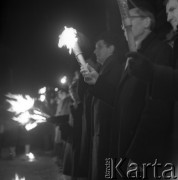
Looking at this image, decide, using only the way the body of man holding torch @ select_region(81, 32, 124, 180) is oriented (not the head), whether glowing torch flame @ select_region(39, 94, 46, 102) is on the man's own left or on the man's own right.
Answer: on the man's own right

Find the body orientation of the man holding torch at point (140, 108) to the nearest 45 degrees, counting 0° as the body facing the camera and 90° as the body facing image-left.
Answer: approximately 90°

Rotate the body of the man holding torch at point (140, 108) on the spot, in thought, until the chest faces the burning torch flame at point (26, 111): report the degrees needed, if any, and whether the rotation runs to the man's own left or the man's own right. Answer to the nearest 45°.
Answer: approximately 45° to the man's own right

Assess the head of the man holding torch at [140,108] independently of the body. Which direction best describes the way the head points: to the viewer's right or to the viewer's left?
to the viewer's left

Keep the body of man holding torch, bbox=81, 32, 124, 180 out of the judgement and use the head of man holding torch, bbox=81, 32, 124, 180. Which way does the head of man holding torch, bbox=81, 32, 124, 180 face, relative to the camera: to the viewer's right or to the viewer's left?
to the viewer's left

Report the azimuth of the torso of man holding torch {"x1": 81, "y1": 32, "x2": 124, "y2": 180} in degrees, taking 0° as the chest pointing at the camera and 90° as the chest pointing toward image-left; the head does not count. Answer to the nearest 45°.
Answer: approximately 90°
